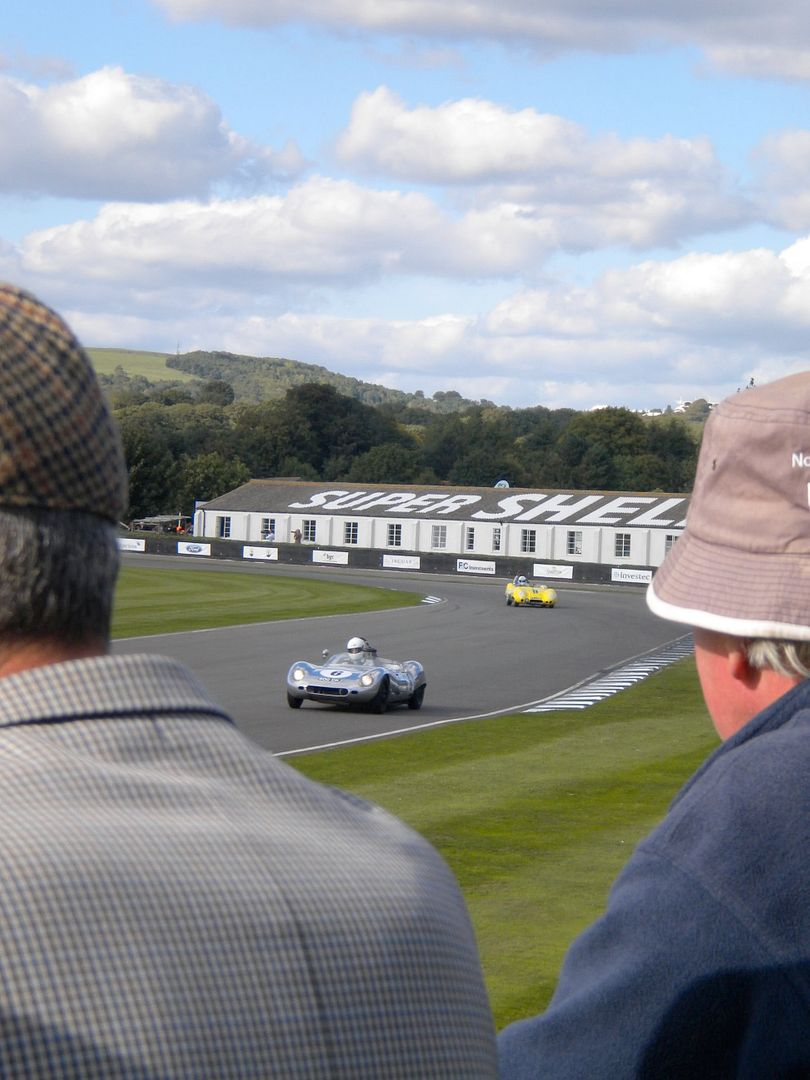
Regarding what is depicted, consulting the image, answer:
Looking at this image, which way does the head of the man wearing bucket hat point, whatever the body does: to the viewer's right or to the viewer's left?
to the viewer's left

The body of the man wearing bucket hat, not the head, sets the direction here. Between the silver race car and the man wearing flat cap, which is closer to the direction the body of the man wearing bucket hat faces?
the silver race car

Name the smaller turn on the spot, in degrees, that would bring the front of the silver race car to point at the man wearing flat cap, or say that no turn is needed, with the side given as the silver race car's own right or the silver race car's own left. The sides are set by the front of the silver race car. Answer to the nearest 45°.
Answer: approximately 45° to the silver race car's own left

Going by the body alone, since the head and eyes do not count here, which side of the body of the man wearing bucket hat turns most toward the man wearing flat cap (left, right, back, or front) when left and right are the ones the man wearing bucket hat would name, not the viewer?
left

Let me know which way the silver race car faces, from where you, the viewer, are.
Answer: facing the viewer and to the left of the viewer

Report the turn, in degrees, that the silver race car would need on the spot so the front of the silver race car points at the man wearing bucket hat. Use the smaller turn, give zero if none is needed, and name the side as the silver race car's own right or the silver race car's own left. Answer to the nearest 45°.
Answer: approximately 45° to the silver race car's own left

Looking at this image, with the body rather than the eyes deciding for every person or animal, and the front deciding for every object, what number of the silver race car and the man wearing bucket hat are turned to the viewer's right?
0

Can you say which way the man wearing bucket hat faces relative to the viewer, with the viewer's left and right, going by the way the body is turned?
facing away from the viewer and to the left of the viewer
